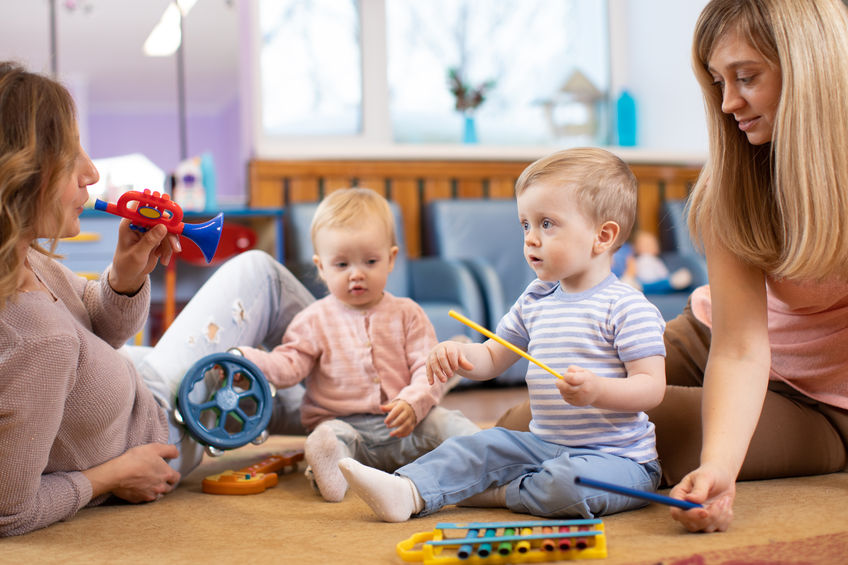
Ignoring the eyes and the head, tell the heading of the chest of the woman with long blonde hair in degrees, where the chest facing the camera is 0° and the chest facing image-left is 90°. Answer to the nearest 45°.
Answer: approximately 45°

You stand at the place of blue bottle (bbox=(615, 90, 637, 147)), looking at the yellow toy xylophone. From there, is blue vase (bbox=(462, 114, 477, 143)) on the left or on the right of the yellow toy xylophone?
right

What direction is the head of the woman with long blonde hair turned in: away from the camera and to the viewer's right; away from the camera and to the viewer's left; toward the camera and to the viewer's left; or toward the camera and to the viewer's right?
toward the camera and to the viewer's left

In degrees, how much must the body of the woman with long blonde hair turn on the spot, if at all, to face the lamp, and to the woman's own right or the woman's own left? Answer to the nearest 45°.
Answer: approximately 90° to the woman's own right

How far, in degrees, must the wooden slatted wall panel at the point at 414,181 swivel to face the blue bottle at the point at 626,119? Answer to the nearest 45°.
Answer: approximately 135° to its left

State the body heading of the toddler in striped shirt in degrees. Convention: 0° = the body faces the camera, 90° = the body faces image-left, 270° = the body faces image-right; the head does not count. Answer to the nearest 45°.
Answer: approximately 45°

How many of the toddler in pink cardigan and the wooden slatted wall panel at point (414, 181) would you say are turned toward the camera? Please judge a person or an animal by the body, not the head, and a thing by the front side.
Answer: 2

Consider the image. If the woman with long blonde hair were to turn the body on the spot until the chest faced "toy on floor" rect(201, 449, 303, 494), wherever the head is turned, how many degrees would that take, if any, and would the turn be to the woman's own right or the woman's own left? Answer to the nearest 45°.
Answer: approximately 45° to the woman's own right

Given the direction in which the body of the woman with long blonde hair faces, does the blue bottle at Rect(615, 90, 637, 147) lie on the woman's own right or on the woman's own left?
on the woman's own right
